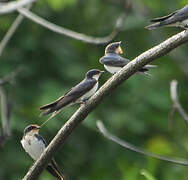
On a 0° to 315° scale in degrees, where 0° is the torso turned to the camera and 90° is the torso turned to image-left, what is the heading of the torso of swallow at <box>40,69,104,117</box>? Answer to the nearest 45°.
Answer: approximately 270°

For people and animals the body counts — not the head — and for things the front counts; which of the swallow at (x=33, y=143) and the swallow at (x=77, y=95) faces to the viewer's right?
the swallow at (x=77, y=95)

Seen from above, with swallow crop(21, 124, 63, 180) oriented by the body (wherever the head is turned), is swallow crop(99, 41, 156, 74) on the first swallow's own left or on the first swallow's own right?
on the first swallow's own left

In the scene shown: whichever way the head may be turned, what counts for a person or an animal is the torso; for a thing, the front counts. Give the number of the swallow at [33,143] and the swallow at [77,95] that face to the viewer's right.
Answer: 1

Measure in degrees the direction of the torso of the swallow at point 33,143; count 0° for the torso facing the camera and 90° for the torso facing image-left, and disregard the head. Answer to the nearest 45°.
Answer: approximately 45°
